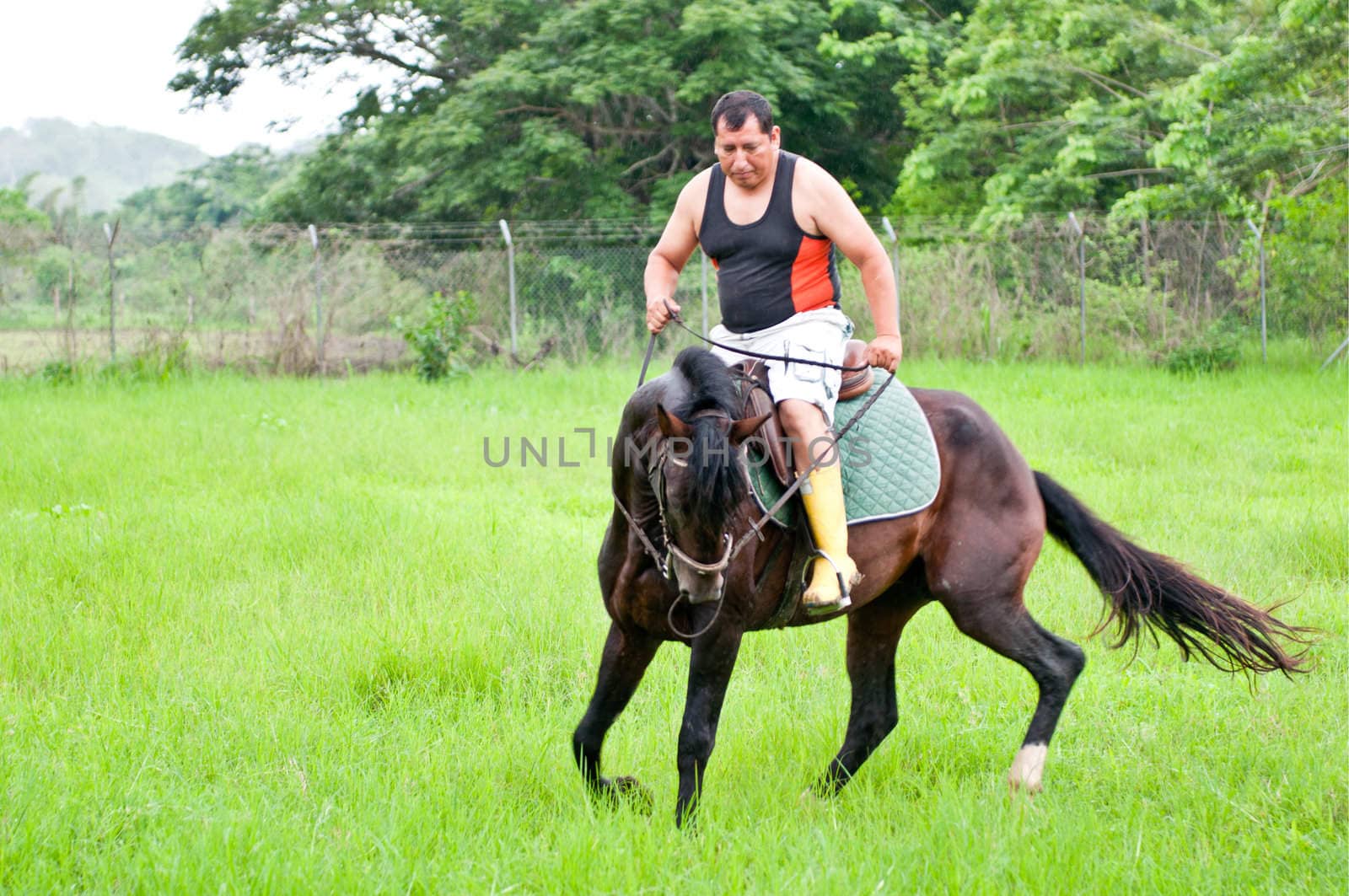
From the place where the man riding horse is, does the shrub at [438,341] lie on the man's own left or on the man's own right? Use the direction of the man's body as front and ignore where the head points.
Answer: on the man's own right

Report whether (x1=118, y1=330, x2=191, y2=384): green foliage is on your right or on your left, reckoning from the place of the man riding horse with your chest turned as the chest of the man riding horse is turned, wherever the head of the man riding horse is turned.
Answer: on your right

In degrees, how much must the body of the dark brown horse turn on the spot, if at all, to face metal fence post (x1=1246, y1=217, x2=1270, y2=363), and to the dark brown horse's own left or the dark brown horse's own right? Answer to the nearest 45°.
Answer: approximately 135° to the dark brown horse's own right

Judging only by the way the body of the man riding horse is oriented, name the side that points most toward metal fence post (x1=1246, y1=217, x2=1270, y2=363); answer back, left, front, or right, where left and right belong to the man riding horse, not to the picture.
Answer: back

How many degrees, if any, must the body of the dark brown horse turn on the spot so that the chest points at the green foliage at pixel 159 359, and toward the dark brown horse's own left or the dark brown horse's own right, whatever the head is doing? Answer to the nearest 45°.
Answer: approximately 90° to the dark brown horse's own right

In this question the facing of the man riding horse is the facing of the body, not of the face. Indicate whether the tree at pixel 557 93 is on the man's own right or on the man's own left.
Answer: on the man's own right

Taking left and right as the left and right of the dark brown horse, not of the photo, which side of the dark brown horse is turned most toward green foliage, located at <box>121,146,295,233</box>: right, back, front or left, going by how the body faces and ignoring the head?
right

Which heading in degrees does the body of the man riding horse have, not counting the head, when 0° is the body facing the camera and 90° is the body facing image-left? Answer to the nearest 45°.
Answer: approximately 45°

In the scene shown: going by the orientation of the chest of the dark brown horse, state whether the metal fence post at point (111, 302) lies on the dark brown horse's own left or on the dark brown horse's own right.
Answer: on the dark brown horse's own right
